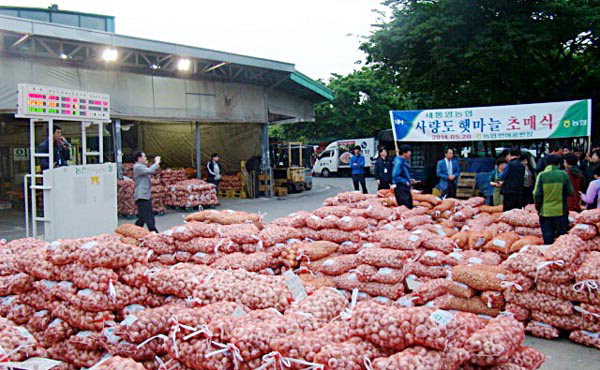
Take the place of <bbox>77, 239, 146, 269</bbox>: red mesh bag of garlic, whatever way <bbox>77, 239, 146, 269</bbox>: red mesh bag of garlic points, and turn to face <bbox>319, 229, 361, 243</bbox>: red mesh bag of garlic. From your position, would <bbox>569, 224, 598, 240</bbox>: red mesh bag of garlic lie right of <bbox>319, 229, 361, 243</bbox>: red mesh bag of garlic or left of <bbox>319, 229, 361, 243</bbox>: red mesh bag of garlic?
right

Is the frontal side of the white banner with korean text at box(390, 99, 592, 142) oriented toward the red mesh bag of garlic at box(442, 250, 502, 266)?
yes

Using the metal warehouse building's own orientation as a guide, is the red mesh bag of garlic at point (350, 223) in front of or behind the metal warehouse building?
in front

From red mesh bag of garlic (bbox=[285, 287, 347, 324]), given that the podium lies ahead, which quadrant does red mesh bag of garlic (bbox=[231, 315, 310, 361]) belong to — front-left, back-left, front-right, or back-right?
back-left

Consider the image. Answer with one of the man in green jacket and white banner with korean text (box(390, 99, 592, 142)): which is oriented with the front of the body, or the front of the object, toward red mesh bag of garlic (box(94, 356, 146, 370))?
the white banner with korean text

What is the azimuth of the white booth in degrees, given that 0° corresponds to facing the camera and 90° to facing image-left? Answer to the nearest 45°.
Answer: approximately 315°

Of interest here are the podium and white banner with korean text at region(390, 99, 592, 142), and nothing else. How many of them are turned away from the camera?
0

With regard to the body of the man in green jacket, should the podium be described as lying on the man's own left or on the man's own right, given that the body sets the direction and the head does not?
on the man's own left

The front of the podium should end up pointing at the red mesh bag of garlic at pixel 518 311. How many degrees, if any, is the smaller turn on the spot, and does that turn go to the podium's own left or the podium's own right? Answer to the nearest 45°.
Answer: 0° — it already faces it

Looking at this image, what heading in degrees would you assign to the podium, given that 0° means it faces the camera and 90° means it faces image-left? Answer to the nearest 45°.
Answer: approximately 315°

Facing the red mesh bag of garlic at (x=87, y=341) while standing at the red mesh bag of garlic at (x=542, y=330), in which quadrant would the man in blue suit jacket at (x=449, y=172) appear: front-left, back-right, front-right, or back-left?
back-right

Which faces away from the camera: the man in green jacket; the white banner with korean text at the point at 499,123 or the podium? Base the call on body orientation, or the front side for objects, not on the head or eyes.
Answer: the man in green jacket
